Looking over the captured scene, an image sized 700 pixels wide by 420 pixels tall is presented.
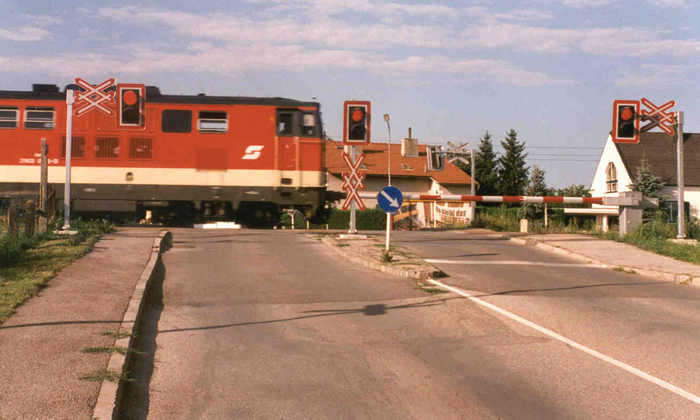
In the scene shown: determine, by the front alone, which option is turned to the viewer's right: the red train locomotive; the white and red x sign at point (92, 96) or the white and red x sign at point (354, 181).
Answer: the red train locomotive

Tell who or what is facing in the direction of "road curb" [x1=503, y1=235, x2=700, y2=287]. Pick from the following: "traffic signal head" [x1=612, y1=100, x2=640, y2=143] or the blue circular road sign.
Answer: the traffic signal head

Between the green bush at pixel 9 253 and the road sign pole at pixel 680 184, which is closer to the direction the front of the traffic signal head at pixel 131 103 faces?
the green bush

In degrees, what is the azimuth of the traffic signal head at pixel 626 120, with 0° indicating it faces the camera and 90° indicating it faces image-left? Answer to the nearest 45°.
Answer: approximately 0°

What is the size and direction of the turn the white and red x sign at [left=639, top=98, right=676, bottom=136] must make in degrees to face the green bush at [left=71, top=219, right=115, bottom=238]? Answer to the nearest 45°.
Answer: approximately 45° to its right

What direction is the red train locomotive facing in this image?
to the viewer's right

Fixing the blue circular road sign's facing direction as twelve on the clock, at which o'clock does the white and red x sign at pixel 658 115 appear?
The white and red x sign is roughly at 8 o'clock from the blue circular road sign.
